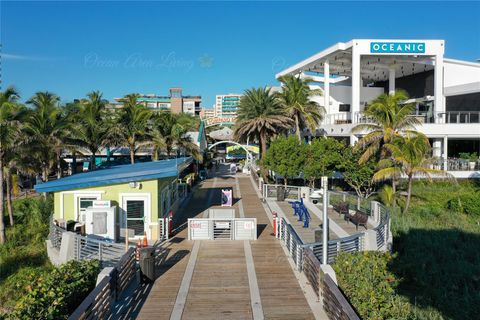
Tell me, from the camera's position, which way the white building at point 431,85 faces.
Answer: facing the viewer

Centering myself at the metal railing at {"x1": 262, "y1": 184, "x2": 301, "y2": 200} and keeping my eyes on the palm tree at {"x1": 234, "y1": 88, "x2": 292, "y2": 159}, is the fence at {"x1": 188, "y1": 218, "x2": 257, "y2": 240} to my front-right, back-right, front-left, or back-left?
back-left

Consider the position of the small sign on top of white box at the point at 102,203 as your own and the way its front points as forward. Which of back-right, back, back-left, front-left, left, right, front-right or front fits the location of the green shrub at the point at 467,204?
left

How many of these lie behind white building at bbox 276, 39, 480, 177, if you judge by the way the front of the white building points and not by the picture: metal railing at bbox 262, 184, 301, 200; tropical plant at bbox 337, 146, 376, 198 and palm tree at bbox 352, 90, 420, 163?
0

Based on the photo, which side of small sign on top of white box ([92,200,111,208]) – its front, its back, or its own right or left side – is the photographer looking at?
front

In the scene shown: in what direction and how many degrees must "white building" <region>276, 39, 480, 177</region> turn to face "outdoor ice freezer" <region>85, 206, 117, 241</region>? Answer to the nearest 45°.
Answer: approximately 45° to its right

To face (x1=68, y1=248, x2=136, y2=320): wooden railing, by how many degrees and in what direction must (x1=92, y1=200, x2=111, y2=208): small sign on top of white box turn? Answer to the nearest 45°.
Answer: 0° — it already faces it

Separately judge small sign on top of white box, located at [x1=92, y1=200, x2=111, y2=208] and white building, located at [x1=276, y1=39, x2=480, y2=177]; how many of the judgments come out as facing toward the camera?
2

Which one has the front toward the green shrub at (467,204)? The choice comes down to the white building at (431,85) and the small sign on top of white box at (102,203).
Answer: the white building

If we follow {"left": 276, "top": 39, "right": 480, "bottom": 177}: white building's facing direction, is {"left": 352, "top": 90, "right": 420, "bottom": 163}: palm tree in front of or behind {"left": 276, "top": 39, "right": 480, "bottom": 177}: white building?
in front

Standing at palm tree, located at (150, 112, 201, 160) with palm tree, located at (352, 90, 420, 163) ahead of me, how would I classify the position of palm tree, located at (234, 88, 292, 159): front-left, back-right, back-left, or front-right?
front-left

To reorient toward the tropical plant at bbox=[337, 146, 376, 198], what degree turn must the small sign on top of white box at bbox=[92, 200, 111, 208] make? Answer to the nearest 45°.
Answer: approximately 135° to its left

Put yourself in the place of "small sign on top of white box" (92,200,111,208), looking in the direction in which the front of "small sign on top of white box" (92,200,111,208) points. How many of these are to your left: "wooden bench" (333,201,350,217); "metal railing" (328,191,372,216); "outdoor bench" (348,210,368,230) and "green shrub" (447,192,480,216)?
4

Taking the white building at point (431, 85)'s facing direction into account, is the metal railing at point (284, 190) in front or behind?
in front

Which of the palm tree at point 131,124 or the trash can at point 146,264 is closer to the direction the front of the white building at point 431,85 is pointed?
the trash can
